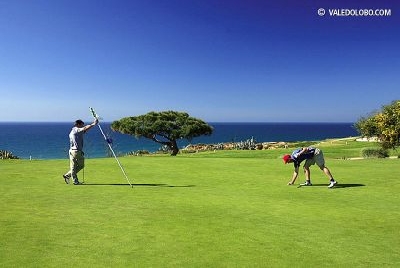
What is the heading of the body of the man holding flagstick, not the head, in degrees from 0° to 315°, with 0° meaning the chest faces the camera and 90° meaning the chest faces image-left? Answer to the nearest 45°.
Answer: approximately 270°

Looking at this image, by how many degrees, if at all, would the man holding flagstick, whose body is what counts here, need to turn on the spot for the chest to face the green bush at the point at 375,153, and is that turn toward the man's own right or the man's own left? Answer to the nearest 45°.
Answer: approximately 45° to the man's own left
